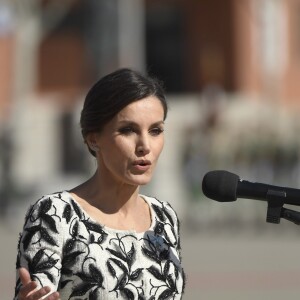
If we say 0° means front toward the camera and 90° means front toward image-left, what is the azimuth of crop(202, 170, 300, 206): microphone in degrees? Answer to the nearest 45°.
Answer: approximately 90°

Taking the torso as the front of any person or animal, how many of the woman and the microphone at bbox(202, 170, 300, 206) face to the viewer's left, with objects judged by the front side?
1

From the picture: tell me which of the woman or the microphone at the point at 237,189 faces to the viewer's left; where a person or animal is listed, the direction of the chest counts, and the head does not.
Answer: the microphone
